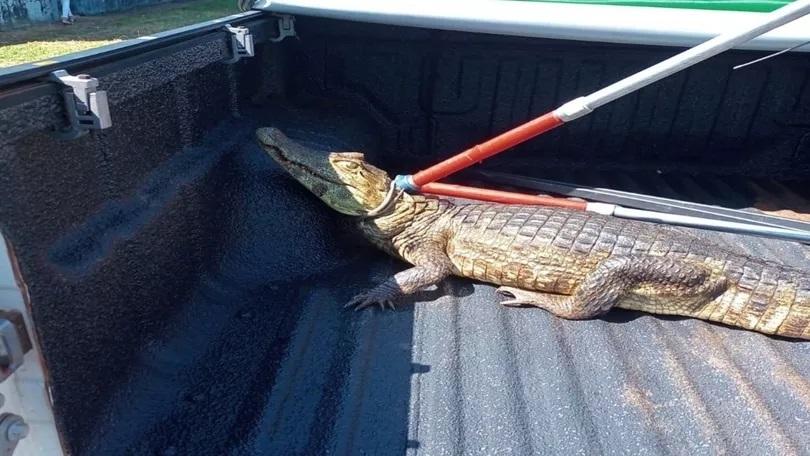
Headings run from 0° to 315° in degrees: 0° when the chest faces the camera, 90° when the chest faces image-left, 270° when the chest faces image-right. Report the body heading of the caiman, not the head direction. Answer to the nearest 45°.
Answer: approximately 90°

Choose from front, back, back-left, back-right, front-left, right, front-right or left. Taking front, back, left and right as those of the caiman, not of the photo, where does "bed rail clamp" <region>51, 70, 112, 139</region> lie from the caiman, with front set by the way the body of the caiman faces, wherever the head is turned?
front-left
